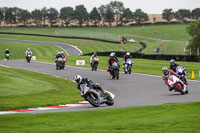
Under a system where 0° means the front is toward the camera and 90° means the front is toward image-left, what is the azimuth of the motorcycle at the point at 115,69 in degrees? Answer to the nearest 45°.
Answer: approximately 0°

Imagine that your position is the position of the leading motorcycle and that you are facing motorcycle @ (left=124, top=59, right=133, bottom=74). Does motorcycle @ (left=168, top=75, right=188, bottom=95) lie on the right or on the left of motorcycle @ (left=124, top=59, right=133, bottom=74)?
right

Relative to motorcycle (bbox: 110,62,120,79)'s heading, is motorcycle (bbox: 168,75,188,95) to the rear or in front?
in front

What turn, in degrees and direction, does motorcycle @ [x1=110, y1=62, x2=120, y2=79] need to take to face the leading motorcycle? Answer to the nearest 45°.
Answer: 0° — it already faces it

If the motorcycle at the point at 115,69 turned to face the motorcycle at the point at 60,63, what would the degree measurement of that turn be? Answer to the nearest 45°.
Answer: approximately 135° to its right

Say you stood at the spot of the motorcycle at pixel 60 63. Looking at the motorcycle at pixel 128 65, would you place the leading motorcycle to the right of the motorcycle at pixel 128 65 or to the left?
right

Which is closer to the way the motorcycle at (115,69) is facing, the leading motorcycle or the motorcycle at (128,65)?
the leading motorcycle

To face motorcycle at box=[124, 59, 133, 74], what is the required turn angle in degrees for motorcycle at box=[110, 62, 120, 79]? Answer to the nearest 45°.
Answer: approximately 180°
